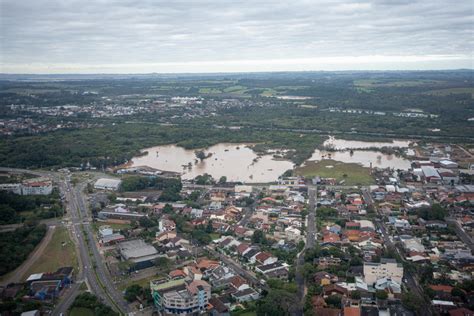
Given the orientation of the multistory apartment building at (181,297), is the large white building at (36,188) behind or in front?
behind

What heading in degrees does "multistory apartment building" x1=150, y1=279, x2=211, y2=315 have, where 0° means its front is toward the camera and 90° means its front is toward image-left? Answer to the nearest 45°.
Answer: approximately 0°

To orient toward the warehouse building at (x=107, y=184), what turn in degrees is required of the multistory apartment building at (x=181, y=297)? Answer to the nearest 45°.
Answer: approximately 180°

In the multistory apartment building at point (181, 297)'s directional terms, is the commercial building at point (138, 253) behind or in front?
behind

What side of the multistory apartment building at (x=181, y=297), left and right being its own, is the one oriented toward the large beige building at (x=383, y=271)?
left
